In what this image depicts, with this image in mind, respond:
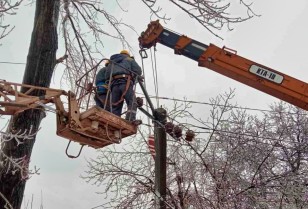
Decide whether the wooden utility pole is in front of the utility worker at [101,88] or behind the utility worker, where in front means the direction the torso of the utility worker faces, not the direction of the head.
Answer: in front

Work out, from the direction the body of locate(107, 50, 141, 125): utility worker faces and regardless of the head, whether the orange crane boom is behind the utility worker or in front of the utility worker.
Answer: in front

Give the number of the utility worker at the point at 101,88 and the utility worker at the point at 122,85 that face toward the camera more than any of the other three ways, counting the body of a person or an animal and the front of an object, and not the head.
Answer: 0

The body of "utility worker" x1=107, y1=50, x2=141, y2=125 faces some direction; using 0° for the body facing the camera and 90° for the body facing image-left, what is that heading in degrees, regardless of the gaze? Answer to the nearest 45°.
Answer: approximately 225°
